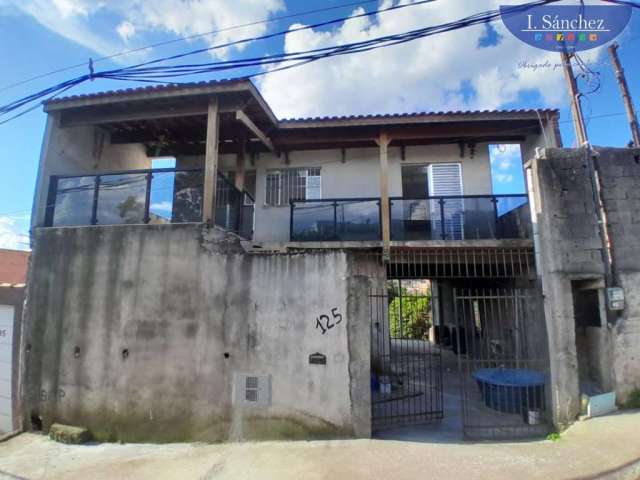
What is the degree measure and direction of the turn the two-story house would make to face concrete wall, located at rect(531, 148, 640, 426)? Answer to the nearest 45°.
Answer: approximately 90° to its left

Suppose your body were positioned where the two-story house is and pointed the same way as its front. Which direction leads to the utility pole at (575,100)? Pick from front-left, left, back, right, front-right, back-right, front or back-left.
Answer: left

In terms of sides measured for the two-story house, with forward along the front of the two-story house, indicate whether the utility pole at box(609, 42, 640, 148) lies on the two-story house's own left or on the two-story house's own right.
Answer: on the two-story house's own left

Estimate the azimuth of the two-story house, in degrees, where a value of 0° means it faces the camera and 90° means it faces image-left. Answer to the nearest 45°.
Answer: approximately 0°

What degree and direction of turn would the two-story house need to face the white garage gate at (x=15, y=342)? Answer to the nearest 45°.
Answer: approximately 90° to its right

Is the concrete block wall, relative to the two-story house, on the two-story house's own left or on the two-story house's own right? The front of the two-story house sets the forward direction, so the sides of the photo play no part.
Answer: on the two-story house's own left

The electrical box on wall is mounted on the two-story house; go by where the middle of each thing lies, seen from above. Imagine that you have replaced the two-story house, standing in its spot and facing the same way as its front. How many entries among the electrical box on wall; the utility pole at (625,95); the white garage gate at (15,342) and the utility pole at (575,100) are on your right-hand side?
1

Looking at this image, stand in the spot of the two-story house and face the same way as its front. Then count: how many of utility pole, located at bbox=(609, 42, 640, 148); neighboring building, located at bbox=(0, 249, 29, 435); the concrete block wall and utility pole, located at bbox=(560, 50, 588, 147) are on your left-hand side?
3

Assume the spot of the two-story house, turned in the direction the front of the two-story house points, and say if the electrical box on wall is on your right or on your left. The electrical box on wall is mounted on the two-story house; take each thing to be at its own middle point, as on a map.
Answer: on your left

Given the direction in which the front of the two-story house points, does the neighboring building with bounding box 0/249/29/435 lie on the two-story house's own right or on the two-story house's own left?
on the two-story house's own right
